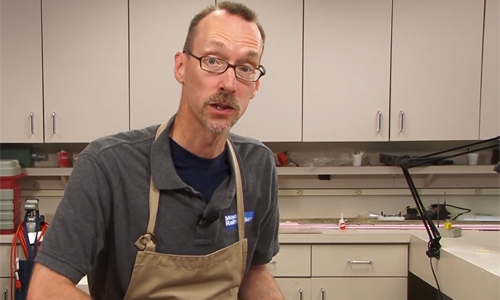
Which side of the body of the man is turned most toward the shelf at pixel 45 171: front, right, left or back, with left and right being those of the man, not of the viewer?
back

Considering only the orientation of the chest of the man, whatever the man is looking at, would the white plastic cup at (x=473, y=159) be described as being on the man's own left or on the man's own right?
on the man's own left

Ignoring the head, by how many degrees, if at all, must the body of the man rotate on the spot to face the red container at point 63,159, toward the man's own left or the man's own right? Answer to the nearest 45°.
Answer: approximately 135° to the man's own left

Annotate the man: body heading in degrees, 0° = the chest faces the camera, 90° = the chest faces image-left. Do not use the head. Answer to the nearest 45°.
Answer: approximately 315°

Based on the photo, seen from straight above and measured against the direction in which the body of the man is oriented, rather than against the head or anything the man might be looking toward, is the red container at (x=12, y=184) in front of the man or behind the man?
behind

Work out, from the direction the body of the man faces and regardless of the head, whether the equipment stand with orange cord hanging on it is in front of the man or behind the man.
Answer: behind

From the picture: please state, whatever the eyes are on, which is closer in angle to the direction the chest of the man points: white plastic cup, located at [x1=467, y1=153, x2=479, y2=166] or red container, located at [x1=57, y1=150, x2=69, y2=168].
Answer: the white plastic cup

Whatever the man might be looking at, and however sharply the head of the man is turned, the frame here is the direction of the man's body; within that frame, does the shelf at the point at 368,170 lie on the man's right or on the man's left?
on the man's left
